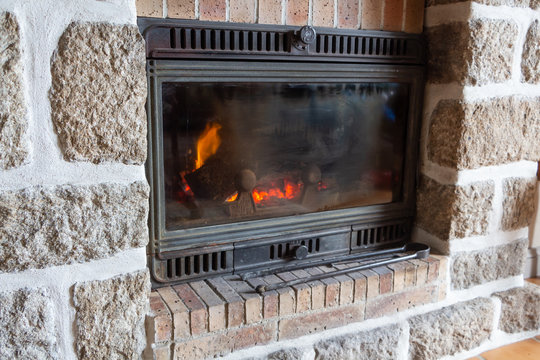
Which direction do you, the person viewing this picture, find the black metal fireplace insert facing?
facing the viewer and to the right of the viewer
